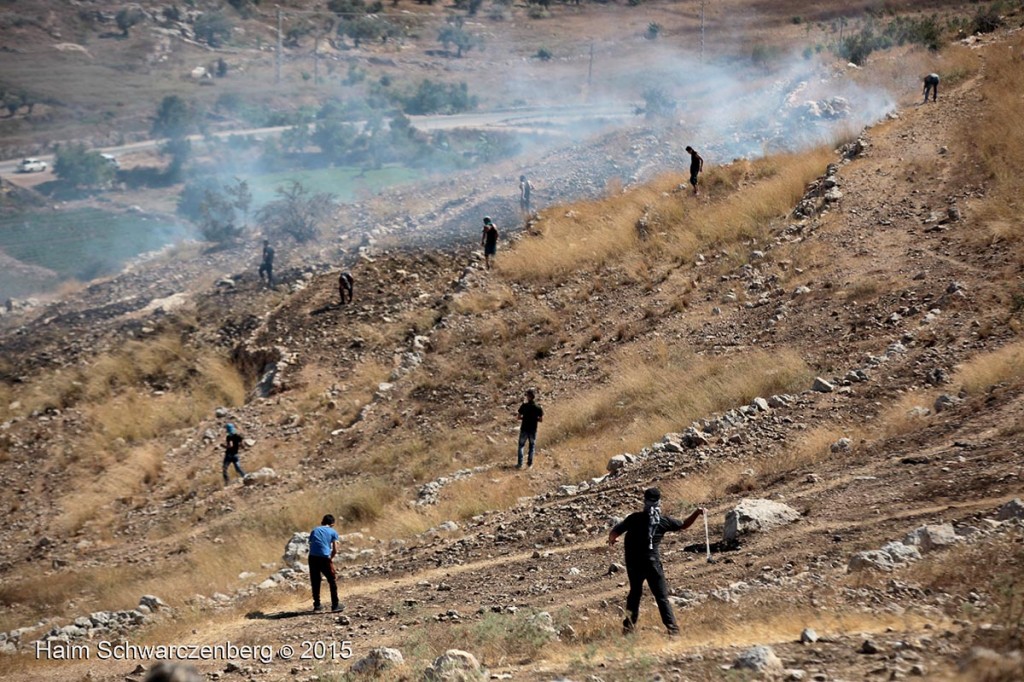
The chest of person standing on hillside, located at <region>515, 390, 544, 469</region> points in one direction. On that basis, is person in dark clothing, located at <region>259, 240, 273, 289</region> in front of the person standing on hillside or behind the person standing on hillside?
in front

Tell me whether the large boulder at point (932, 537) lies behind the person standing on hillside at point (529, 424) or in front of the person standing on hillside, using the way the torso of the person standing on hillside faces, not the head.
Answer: behind

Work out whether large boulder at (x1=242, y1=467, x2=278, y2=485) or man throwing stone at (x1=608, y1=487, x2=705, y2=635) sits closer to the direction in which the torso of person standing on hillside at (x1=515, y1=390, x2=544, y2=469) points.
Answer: the large boulder

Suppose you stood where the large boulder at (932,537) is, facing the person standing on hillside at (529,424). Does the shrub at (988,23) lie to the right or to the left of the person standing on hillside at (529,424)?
right

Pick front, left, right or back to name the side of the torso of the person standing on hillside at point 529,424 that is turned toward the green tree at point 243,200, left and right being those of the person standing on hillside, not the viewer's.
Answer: front

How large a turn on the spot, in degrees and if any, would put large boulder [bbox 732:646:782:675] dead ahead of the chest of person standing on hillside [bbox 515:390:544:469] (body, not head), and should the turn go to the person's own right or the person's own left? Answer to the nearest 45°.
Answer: approximately 180°

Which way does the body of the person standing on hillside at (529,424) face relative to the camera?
away from the camera

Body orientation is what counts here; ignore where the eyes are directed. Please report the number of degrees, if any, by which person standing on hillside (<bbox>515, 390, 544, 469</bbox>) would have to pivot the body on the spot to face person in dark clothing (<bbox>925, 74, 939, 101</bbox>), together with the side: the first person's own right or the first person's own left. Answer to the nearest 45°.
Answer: approximately 45° to the first person's own right

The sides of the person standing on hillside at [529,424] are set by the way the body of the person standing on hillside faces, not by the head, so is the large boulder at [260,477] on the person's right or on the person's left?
on the person's left
